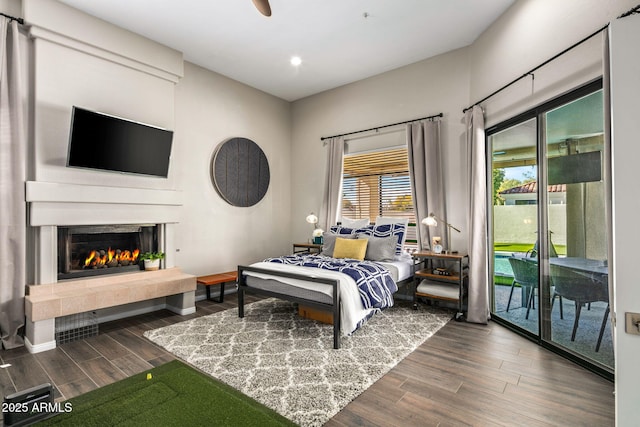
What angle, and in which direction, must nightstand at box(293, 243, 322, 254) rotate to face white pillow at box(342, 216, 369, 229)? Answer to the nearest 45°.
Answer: approximately 90° to its left

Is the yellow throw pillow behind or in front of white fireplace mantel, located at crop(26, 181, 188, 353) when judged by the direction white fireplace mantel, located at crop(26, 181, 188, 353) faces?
in front

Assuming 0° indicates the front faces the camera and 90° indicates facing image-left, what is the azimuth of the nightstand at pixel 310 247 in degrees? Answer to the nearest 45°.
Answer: approximately 45°

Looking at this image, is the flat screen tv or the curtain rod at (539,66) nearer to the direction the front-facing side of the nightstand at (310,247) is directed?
the flat screen tv

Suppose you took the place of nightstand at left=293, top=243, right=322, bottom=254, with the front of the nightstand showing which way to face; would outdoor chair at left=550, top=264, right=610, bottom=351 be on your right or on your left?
on your left

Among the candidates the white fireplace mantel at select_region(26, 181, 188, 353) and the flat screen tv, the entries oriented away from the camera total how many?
0

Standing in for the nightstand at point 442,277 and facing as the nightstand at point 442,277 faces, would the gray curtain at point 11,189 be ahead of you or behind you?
ahead

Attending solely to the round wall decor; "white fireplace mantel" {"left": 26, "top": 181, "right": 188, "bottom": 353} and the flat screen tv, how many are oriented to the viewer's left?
0

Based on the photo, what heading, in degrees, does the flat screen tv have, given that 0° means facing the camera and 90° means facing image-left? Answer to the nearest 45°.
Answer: approximately 315°

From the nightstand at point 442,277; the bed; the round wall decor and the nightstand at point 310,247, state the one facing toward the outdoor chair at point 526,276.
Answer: the round wall decor

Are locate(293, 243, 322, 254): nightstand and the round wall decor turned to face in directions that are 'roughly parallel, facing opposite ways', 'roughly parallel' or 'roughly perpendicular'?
roughly perpendicular

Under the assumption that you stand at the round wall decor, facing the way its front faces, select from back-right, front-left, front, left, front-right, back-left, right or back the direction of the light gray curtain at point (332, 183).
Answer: front-left

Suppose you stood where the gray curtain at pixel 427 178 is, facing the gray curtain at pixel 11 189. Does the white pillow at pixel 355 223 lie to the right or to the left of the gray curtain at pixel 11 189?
right

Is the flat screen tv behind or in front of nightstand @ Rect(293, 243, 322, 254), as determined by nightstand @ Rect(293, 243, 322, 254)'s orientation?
in front

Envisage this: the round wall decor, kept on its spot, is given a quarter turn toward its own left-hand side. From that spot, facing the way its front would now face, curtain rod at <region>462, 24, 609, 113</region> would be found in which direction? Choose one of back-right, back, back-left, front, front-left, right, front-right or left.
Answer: right
